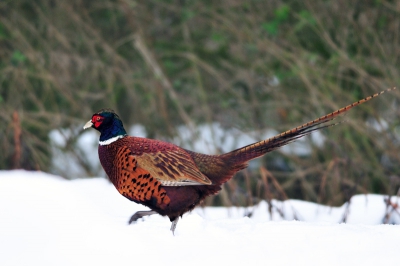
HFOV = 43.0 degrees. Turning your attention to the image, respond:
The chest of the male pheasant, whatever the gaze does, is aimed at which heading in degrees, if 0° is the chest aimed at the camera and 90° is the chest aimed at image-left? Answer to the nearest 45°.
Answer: approximately 90°
